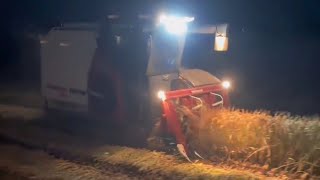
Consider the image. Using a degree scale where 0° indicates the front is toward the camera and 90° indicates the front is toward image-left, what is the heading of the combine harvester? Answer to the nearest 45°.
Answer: approximately 315°
